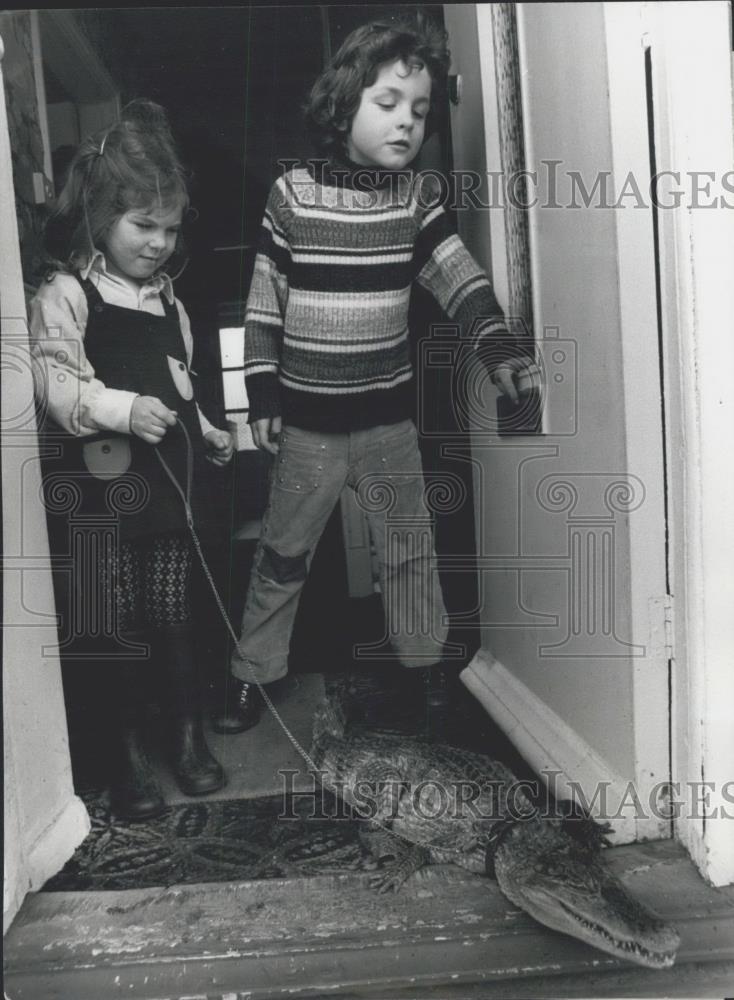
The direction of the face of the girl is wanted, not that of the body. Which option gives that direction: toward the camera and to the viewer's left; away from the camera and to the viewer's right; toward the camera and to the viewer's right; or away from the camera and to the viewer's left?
toward the camera and to the viewer's right

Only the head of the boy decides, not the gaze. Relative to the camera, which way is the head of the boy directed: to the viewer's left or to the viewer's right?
to the viewer's right

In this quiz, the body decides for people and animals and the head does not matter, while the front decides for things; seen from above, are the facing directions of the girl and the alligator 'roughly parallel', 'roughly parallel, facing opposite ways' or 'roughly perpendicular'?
roughly parallel

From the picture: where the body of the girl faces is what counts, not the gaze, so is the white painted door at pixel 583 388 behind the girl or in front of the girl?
in front

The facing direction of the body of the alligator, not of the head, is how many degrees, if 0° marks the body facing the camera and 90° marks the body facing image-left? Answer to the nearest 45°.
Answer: approximately 315°

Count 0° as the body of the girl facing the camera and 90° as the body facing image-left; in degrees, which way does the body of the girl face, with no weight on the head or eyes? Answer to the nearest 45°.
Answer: approximately 315°

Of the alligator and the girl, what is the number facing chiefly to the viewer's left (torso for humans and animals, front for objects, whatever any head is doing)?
0

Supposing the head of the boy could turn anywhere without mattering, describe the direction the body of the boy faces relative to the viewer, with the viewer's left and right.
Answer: facing the viewer

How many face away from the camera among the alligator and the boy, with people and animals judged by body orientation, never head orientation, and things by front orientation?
0
